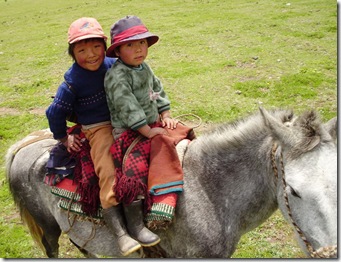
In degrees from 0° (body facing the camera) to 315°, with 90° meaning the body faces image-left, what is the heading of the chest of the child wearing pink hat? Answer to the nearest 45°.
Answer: approximately 315°

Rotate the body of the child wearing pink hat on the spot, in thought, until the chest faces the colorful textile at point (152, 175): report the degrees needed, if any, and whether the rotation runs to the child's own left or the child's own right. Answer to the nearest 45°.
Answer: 0° — they already face it
